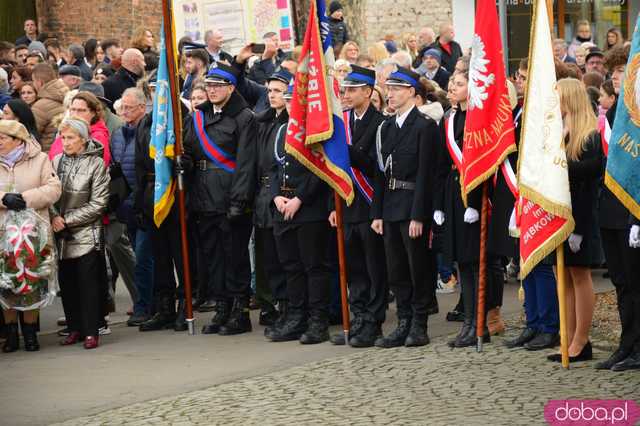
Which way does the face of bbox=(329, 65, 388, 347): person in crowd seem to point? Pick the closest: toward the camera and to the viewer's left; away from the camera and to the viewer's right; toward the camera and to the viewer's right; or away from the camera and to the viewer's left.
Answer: toward the camera and to the viewer's left

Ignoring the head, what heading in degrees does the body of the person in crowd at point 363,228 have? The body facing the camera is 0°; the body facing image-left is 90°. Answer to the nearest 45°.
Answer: approximately 45°

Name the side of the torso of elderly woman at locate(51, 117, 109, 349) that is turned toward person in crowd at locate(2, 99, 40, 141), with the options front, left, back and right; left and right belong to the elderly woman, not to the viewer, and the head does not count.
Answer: right

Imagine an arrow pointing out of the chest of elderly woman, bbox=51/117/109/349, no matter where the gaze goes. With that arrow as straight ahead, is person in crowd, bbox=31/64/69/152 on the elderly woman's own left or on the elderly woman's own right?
on the elderly woman's own right

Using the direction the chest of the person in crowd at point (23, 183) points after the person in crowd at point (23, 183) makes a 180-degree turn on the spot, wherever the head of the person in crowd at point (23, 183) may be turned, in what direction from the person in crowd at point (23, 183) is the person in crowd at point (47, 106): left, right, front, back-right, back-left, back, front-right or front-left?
front-left

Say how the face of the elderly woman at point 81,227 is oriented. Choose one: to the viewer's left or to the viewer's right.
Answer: to the viewer's left

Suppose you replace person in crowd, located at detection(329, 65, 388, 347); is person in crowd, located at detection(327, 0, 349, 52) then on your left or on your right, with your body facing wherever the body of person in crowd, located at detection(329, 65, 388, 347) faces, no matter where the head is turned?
on your right

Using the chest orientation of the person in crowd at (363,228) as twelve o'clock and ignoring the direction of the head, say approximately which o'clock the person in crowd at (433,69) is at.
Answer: the person in crowd at (433,69) is roughly at 5 o'clock from the person in crowd at (363,228).

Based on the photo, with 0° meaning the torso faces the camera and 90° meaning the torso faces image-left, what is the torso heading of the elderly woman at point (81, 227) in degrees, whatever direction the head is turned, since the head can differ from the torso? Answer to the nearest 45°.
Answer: approximately 45°

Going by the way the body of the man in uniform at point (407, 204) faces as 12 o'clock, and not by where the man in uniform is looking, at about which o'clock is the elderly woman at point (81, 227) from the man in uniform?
The elderly woman is roughly at 2 o'clock from the man in uniform.

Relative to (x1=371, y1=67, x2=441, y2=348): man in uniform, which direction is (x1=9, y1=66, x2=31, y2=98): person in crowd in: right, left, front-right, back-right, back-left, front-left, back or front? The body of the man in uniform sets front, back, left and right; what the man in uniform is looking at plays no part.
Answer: right

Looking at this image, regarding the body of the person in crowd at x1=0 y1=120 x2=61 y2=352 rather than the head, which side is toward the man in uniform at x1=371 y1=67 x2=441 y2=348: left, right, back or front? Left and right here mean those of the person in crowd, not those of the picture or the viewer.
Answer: left
